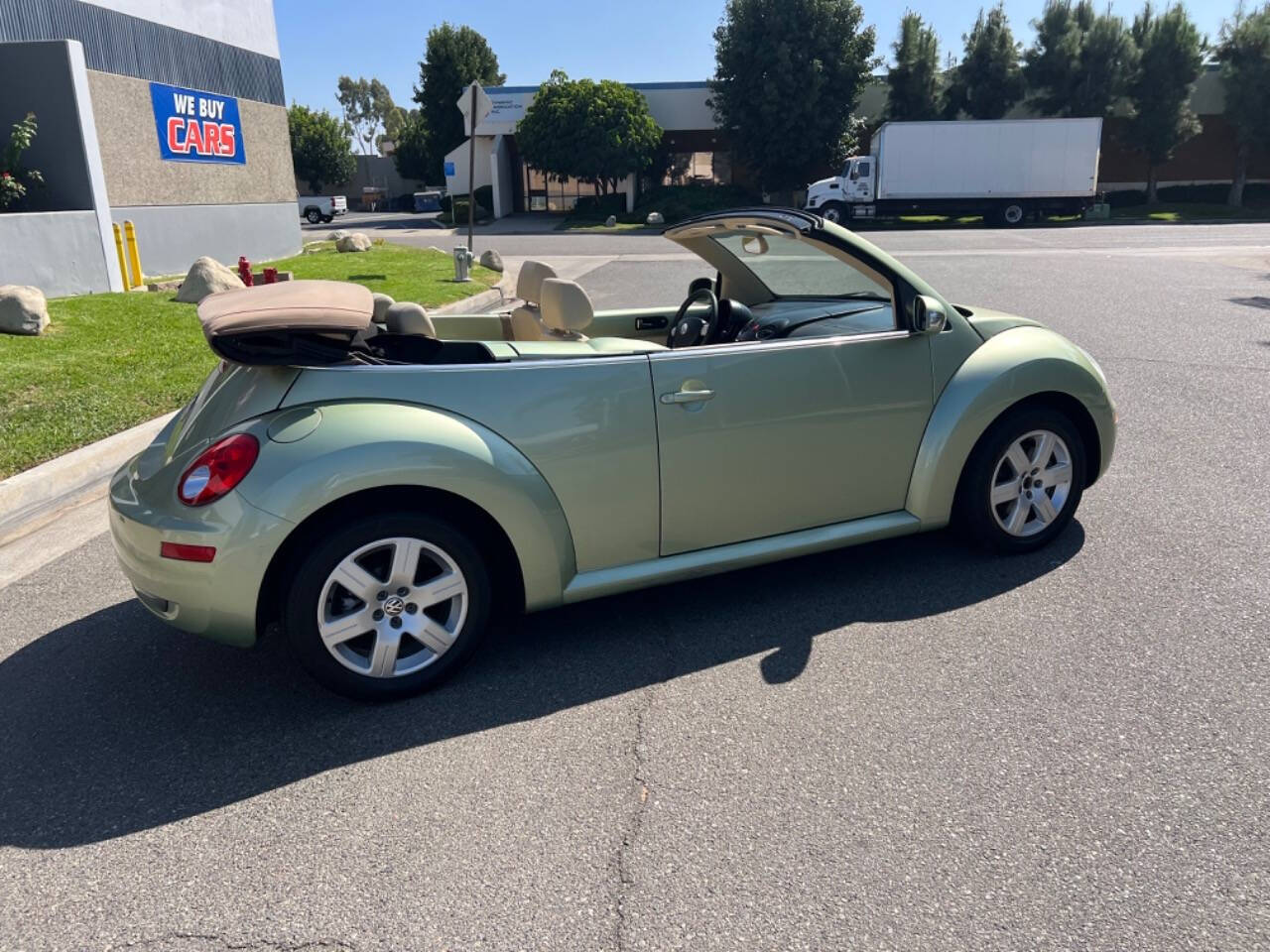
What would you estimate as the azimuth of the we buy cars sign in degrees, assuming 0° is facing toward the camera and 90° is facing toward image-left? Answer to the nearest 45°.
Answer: approximately 315°

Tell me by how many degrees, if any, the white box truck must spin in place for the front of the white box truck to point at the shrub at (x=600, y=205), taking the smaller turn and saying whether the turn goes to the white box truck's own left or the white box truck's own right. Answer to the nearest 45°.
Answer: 0° — it already faces it

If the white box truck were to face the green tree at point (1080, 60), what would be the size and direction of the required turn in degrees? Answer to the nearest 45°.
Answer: approximately 90° to its right

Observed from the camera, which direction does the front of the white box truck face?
facing to the left of the viewer

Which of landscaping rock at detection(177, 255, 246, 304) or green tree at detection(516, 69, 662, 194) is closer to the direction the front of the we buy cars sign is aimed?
the landscaping rock

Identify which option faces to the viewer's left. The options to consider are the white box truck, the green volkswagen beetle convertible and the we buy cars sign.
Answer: the white box truck

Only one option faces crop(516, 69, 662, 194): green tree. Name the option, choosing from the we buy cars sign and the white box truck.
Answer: the white box truck

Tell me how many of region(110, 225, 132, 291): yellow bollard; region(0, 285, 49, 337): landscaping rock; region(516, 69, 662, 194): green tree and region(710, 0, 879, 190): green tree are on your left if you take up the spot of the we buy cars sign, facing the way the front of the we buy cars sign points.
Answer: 2

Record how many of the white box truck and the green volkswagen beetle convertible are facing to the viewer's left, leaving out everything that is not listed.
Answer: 1

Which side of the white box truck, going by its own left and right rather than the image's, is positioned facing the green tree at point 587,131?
front

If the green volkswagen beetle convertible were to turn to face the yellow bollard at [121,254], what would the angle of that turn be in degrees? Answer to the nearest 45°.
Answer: approximately 90° to its left

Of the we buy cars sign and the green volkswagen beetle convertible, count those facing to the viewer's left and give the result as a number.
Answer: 0

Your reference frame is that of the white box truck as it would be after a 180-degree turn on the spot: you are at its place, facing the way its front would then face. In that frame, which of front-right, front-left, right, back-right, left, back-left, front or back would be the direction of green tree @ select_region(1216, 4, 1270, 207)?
front-left

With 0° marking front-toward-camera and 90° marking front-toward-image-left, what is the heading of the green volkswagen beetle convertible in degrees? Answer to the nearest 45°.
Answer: approximately 225°

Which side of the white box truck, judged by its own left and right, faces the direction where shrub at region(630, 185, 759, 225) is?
front

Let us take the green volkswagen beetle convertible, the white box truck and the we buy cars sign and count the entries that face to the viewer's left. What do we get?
1

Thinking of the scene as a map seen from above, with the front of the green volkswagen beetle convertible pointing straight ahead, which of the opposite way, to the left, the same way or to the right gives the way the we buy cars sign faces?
to the right
